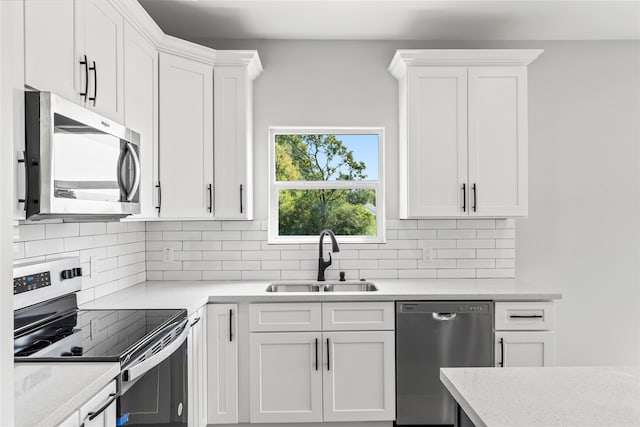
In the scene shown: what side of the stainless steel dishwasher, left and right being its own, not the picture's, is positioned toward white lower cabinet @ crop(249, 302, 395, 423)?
right

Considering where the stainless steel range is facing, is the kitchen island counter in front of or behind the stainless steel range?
in front

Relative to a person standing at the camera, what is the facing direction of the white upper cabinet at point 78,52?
facing the viewer and to the right of the viewer

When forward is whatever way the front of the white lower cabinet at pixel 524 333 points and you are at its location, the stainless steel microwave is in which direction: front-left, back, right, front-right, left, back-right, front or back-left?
front-right

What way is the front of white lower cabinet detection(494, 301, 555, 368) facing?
toward the camera

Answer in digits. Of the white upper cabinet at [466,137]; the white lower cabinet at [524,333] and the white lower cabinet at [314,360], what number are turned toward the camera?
3

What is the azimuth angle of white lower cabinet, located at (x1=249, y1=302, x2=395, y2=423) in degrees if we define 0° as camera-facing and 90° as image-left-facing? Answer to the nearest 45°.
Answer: approximately 0°

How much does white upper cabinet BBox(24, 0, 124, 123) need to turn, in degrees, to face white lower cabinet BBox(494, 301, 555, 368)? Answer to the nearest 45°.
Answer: approximately 45° to its left

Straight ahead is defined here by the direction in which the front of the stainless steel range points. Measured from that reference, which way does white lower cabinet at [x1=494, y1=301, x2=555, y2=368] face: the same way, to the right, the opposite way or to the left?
to the right

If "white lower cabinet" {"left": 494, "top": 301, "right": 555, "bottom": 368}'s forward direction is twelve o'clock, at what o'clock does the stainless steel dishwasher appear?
The stainless steel dishwasher is roughly at 2 o'clock from the white lower cabinet.

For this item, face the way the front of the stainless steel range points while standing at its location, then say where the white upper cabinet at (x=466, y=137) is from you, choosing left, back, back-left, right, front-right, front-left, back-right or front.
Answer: front-left

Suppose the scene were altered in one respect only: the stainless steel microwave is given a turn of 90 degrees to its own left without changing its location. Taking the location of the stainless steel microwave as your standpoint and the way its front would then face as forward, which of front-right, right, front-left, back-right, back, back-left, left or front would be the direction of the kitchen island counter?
right
